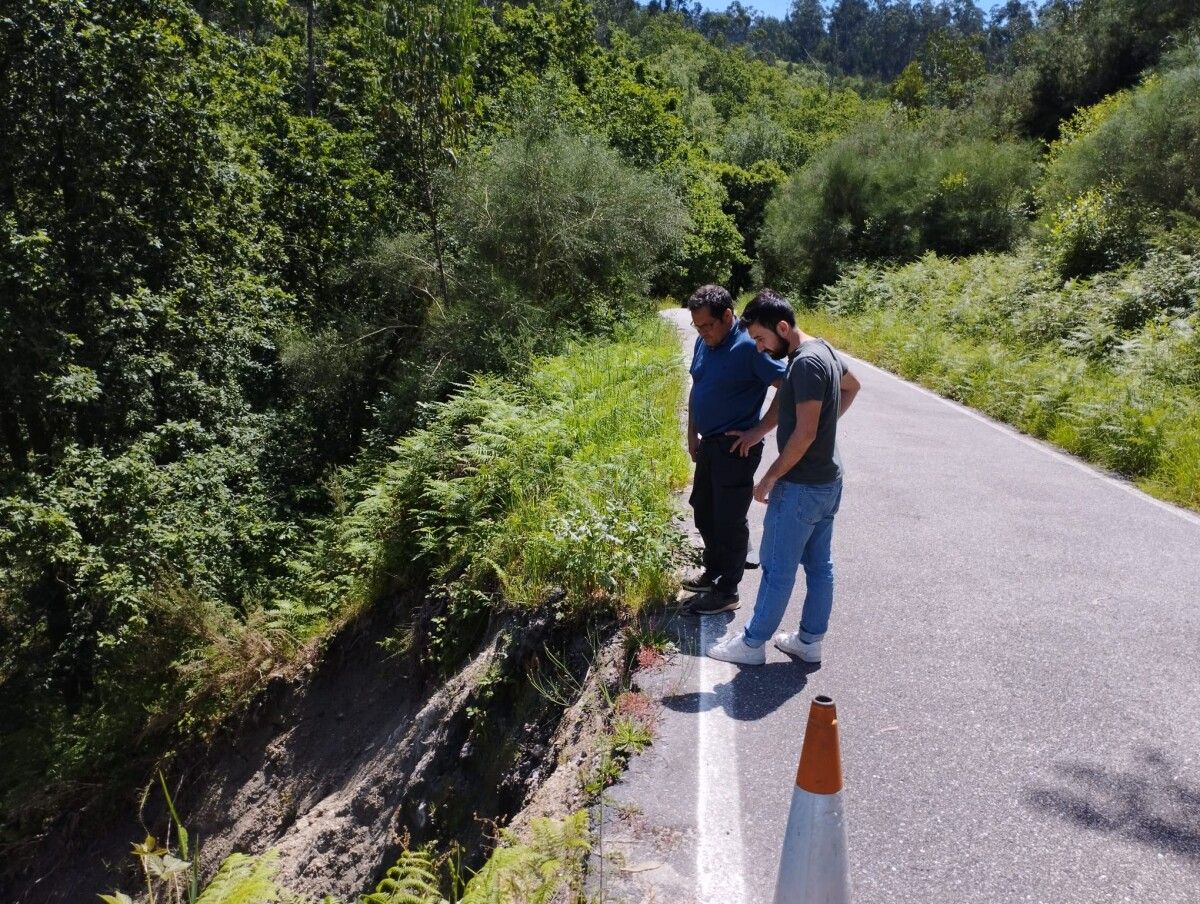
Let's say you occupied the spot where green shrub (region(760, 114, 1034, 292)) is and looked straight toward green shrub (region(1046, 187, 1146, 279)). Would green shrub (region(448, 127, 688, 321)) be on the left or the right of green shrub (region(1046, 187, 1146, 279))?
right

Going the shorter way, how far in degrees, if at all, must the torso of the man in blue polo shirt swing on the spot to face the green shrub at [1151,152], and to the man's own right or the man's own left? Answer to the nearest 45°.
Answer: approximately 180°

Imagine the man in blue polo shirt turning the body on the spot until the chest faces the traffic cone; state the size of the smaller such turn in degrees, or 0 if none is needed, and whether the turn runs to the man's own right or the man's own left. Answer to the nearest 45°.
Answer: approximately 45° to the man's own left

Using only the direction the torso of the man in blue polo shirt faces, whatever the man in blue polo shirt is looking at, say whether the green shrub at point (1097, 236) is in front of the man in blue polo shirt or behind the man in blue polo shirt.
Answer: behind

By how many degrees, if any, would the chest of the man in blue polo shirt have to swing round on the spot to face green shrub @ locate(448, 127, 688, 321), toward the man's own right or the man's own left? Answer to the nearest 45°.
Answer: approximately 135° to the man's own right

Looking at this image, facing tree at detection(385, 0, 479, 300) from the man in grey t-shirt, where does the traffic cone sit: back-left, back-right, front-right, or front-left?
back-left

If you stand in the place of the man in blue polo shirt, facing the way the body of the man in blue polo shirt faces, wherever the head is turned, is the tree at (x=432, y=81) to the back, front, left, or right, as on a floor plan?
right
